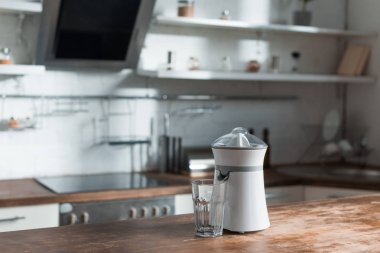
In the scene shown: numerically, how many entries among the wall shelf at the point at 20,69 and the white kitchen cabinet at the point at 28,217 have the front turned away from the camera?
0

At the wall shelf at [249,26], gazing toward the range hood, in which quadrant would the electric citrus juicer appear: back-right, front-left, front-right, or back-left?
front-left

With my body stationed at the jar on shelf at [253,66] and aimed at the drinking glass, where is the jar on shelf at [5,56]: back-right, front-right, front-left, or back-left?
front-right

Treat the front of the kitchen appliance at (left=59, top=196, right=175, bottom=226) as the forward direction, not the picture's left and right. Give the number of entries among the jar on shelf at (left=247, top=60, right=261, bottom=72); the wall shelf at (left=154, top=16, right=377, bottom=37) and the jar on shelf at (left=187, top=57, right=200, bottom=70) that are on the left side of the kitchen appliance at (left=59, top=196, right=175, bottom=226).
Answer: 3

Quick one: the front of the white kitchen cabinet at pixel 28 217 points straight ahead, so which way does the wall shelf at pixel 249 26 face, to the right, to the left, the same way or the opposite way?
the same way

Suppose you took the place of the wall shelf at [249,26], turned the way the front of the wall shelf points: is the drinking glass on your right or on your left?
on your right

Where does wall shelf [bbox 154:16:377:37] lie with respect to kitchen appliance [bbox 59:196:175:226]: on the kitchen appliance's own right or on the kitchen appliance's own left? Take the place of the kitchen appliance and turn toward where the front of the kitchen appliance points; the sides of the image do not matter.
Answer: on the kitchen appliance's own left

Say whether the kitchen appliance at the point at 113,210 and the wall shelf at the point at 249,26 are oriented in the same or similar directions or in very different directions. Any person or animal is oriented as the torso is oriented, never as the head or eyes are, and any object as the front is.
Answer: same or similar directions

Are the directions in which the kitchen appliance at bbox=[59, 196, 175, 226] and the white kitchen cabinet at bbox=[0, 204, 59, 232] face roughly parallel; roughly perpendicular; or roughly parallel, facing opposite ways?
roughly parallel

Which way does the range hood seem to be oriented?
toward the camera

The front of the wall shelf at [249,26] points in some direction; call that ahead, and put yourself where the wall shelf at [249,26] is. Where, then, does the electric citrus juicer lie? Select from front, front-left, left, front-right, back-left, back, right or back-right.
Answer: front-right

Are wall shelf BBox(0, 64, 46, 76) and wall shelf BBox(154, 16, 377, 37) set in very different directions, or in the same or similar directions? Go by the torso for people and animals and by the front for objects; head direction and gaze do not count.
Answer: same or similar directions

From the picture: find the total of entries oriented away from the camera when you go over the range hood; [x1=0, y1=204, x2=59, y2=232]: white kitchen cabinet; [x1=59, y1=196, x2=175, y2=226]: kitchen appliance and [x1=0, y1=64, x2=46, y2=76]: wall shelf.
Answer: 0
